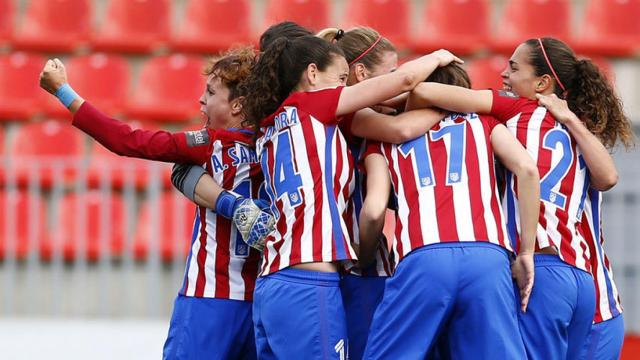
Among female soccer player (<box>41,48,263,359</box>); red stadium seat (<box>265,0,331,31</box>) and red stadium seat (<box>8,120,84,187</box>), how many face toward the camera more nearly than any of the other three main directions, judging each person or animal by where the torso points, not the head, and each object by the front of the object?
2

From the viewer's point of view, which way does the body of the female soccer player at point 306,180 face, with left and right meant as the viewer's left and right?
facing away from the viewer and to the right of the viewer

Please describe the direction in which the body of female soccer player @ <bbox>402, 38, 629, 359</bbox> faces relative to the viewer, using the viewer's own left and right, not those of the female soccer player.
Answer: facing away from the viewer and to the left of the viewer

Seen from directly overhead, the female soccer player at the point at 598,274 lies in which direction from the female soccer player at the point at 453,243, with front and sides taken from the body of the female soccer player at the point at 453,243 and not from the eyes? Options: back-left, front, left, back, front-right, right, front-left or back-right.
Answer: front-right

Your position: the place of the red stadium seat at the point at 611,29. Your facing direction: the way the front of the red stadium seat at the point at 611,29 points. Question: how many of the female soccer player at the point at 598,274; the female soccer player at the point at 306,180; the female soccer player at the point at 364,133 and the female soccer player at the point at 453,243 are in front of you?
4

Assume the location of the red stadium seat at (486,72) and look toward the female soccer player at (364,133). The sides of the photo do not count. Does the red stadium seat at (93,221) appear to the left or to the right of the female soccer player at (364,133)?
right

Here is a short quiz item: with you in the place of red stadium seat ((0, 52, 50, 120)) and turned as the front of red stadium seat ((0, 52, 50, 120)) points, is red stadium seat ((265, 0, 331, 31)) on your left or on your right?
on your left

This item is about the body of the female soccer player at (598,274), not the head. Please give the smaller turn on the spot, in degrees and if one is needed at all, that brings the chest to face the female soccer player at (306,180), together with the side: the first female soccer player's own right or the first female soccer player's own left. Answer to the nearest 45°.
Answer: approximately 45° to the first female soccer player's own left

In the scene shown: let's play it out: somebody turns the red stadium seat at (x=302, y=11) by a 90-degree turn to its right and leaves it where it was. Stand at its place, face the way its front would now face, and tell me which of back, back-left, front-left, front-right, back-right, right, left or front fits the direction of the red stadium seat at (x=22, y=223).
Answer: front-left

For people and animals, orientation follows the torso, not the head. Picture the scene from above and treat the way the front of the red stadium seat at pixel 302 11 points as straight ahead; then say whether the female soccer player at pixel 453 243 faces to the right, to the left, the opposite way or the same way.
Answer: the opposite way

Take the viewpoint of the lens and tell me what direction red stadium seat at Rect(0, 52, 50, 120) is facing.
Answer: facing the viewer

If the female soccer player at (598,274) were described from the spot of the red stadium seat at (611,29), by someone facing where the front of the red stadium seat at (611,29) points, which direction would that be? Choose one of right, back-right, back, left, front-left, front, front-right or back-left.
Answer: front

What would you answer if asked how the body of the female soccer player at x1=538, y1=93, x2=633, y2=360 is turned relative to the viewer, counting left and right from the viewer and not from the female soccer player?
facing to the left of the viewer

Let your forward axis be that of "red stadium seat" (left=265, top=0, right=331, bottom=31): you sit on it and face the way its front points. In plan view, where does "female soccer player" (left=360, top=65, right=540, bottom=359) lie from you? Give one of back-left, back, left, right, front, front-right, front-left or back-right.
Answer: front

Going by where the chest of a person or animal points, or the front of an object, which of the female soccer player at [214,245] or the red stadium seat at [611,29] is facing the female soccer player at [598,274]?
the red stadium seat

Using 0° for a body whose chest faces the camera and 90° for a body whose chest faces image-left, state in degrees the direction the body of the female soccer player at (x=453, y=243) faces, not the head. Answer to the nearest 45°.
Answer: approximately 180°

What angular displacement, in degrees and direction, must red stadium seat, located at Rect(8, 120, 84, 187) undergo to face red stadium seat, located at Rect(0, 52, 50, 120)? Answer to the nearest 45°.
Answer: approximately 180°
